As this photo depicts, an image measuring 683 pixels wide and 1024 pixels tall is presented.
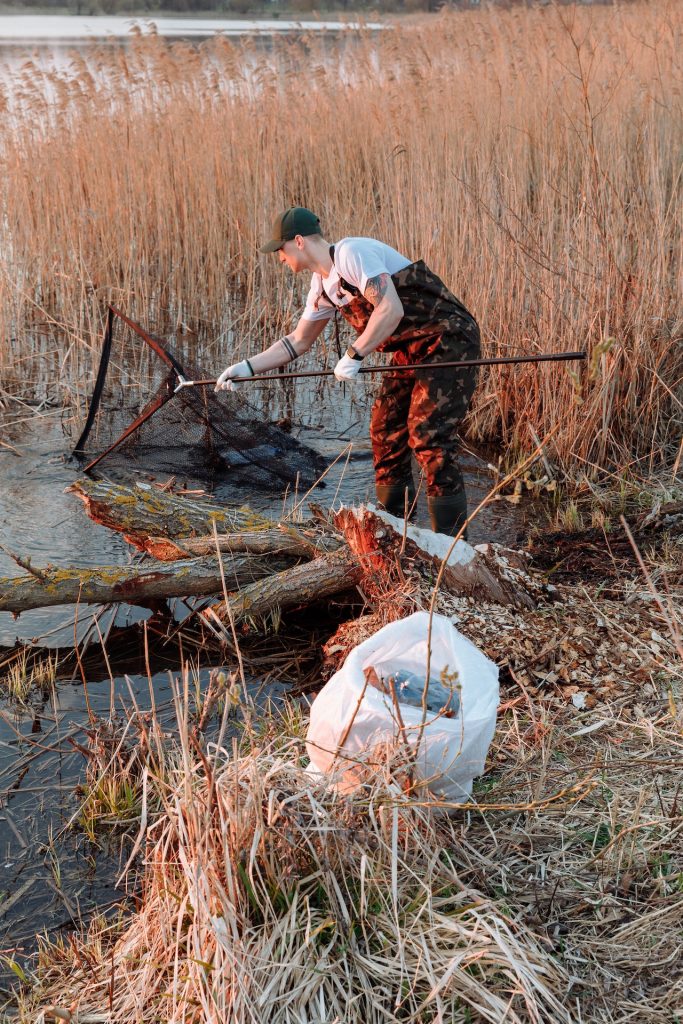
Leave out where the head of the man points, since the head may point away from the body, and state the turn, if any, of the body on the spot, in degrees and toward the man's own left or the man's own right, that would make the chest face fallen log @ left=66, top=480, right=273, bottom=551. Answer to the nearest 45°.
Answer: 0° — they already face it

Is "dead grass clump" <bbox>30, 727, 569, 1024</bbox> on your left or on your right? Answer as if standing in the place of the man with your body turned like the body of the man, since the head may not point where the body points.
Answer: on your left

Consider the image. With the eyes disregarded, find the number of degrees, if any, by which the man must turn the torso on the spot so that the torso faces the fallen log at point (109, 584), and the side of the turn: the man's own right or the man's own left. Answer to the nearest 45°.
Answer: approximately 45° to the man's own left

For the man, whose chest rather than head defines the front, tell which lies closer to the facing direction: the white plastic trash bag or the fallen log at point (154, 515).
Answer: the fallen log

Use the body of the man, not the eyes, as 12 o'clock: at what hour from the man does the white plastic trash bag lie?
The white plastic trash bag is roughly at 9 o'clock from the man.

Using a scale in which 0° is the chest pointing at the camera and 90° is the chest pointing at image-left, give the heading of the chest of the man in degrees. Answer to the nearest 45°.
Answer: approximately 90°
